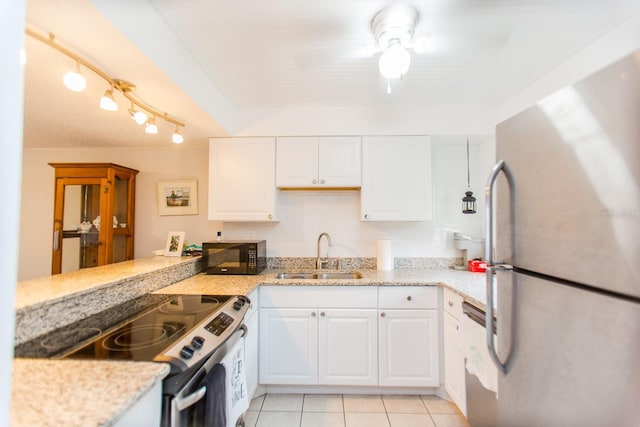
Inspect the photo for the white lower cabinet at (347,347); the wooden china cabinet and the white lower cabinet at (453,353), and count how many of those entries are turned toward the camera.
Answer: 2

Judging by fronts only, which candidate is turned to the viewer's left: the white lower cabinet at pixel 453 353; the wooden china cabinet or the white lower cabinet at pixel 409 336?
the white lower cabinet at pixel 453 353

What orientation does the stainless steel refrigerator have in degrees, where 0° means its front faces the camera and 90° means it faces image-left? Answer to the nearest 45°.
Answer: approximately 45°

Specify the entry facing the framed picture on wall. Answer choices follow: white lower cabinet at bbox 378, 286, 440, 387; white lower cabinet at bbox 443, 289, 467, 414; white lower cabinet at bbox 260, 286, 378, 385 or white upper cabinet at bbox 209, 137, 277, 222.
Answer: white lower cabinet at bbox 443, 289, 467, 414

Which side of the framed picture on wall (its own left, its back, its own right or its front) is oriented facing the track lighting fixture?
front

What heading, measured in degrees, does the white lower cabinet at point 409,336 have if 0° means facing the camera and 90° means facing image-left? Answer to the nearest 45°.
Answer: approximately 0°

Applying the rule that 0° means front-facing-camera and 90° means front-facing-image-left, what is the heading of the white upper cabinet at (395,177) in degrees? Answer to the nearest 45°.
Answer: approximately 0°

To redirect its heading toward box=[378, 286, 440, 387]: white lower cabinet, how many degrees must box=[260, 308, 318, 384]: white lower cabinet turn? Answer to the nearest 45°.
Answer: approximately 90° to its left

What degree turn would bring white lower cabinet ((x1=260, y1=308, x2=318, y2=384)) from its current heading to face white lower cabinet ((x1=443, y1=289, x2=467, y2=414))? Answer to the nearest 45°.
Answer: approximately 90° to its left

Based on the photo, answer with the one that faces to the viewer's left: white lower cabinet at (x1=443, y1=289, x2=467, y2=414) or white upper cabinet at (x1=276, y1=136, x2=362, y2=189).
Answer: the white lower cabinet
